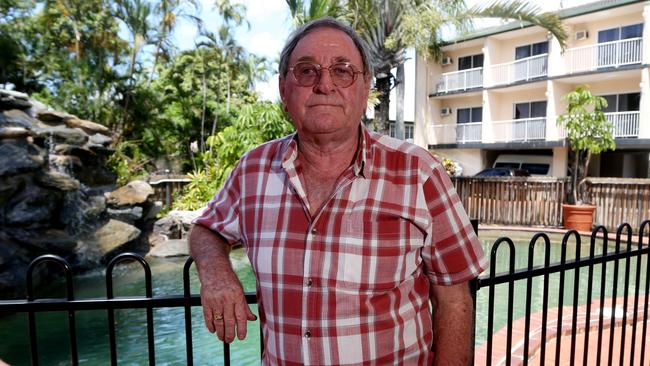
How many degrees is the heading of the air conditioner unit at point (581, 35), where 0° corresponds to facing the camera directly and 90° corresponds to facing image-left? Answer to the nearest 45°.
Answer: approximately 45°

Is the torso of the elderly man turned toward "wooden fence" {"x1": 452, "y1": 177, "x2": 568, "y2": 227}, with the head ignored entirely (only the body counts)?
no

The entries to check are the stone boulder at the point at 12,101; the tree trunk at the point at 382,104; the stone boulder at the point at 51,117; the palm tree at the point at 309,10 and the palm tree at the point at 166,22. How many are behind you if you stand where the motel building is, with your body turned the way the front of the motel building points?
0

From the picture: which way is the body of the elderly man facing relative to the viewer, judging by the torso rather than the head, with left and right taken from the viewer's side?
facing the viewer

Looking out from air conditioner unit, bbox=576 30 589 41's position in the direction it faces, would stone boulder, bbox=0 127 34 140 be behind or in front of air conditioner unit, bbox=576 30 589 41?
in front

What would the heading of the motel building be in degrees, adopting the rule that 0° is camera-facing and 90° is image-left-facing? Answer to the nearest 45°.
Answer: approximately 45°

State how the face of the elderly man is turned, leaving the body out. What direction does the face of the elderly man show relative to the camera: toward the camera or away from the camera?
toward the camera

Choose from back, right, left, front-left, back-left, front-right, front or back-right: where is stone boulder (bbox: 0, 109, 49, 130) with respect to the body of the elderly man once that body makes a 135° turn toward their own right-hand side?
front

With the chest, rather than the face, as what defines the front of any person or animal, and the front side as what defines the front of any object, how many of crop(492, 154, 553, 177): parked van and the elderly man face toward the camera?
1

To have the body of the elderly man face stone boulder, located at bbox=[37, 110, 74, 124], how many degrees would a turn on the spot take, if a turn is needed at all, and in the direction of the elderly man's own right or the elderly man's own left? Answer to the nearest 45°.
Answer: approximately 135° to the elderly man's own right

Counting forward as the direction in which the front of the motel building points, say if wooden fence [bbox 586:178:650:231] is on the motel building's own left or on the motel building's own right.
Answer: on the motel building's own left

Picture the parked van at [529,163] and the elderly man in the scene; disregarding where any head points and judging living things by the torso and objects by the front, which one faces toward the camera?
the elderly man

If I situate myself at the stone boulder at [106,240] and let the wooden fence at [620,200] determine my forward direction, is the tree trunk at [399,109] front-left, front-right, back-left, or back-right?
front-left

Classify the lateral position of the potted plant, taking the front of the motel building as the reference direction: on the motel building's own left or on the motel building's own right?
on the motel building's own left
